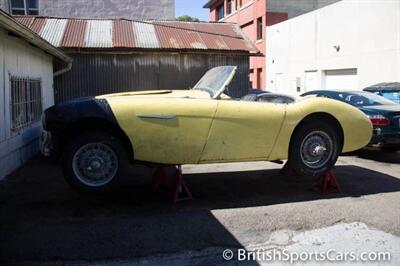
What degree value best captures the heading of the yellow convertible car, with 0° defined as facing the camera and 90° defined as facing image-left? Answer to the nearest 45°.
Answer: approximately 90°

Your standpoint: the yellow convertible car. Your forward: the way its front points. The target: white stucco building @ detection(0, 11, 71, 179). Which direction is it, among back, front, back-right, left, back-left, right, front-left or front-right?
front-right

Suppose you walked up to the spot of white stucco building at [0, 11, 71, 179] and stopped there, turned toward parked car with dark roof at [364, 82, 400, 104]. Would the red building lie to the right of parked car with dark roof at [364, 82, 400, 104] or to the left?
left

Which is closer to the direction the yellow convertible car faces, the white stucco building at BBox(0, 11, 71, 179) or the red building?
the white stucco building

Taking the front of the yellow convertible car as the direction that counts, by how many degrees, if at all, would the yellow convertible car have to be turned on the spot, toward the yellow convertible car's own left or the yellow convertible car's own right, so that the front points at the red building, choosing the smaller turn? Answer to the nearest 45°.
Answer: approximately 90° to the yellow convertible car's own right

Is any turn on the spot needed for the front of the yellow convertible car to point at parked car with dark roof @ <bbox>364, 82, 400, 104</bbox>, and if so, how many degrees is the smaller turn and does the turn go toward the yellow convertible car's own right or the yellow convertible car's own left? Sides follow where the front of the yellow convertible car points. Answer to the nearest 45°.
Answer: approximately 135° to the yellow convertible car's own right
